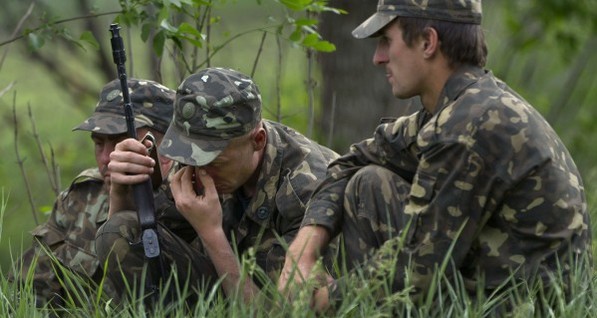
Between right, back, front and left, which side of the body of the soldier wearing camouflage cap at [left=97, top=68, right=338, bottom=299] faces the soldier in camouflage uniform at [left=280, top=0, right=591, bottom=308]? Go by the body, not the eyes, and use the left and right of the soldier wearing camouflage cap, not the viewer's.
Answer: left

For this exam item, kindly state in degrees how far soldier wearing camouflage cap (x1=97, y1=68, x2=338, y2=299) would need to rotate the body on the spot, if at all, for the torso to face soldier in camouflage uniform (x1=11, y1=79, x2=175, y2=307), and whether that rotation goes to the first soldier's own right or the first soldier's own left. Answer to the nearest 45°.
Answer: approximately 90° to the first soldier's own right

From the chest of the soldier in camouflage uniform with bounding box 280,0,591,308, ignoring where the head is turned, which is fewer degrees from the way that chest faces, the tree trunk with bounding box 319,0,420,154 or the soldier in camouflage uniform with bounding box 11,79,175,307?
the soldier in camouflage uniform

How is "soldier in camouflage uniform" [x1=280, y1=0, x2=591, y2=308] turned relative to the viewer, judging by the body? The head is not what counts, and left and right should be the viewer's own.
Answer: facing to the left of the viewer
